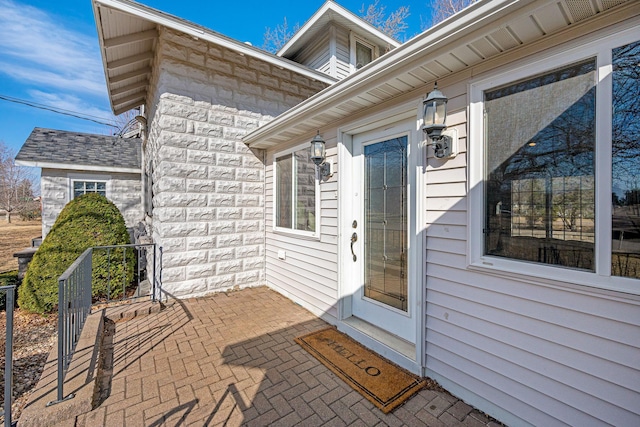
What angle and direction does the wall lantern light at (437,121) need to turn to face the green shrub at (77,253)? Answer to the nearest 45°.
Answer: approximately 45° to its right

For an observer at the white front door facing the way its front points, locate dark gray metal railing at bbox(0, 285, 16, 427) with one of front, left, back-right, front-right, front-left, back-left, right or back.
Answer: front

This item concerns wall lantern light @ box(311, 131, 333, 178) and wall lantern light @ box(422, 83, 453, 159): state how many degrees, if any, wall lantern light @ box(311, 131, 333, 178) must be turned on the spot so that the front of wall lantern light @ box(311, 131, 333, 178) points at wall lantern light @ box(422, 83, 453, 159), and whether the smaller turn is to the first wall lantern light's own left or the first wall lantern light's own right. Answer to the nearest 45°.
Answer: approximately 90° to the first wall lantern light's own left

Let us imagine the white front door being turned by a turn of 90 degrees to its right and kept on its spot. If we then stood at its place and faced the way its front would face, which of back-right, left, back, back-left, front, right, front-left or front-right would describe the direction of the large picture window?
back

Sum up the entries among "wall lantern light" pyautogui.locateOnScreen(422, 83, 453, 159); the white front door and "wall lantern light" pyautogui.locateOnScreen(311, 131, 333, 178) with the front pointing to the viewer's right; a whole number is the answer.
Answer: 0

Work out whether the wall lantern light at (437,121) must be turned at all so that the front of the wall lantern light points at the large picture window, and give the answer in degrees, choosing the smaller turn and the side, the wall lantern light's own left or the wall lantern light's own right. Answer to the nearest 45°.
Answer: approximately 135° to the wall lantern light's own left

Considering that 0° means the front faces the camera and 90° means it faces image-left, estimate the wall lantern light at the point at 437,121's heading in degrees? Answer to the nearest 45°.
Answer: approximately 45°

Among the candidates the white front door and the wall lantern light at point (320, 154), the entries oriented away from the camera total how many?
0

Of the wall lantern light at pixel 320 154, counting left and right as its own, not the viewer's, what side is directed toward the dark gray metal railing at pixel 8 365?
front

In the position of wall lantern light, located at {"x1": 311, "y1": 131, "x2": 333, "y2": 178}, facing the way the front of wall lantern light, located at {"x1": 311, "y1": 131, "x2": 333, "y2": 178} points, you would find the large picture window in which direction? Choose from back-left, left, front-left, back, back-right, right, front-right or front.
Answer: left

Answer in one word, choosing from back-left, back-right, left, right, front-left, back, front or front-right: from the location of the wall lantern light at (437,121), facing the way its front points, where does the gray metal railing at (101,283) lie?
front-right

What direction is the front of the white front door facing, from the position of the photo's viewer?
facing the viewer and to the left of the viewer

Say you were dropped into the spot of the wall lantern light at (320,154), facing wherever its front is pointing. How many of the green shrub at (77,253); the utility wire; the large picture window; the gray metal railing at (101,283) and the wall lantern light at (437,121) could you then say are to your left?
2

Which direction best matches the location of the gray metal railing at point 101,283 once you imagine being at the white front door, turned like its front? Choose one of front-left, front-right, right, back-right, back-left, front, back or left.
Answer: front-right
